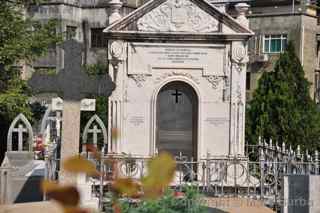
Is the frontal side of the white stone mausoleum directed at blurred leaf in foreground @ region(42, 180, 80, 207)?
yes

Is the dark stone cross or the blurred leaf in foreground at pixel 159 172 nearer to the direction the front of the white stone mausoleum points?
the blurred leaf in foreground

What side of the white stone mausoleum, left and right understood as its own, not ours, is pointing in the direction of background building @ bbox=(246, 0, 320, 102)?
back

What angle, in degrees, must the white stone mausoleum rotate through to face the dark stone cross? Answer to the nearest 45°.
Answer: approximately 45° to its right

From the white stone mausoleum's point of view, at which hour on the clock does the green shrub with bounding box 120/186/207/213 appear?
The green shrub is roughly at 12 o'clock from the white stone mausoleum.

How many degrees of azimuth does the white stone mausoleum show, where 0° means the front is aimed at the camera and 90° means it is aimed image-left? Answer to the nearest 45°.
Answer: approximately 0°

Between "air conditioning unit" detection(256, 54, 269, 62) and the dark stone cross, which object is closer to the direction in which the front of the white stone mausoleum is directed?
the dark stone cross

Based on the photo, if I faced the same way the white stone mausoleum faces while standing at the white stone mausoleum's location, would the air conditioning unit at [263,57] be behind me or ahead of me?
behind

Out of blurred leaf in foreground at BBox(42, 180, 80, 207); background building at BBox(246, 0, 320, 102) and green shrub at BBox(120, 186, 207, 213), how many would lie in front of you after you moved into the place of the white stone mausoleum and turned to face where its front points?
2

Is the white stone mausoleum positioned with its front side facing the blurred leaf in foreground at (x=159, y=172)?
yes
